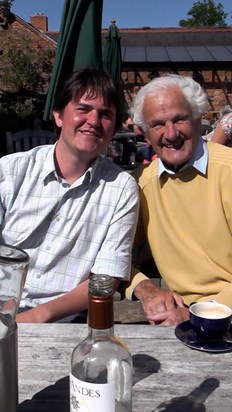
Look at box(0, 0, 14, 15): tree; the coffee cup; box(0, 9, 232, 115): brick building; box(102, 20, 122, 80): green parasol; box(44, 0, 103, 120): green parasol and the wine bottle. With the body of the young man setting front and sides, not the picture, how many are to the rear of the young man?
4

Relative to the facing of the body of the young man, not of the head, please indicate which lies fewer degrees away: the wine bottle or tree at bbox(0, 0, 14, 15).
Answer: the wine bottle

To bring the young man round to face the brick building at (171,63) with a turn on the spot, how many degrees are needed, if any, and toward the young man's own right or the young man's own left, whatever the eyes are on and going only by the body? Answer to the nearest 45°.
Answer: approximately 180°

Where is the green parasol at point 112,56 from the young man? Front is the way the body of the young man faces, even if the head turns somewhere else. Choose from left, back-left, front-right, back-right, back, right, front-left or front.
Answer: back

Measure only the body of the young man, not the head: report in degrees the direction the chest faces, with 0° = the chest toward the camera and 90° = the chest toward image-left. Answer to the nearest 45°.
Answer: approximately 0°

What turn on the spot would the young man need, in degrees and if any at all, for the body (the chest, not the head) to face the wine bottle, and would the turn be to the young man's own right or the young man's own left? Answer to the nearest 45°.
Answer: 0° — they already face it

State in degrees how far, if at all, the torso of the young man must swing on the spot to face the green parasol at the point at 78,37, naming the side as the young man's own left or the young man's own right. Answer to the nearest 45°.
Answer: approximately 180°

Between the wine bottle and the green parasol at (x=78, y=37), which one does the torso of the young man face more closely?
the wine bottle

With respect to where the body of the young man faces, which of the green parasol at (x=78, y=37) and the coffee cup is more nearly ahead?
the coffee cup

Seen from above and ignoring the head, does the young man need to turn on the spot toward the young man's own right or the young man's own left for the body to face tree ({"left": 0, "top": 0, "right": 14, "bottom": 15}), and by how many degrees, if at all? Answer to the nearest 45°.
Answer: approximately 180°
